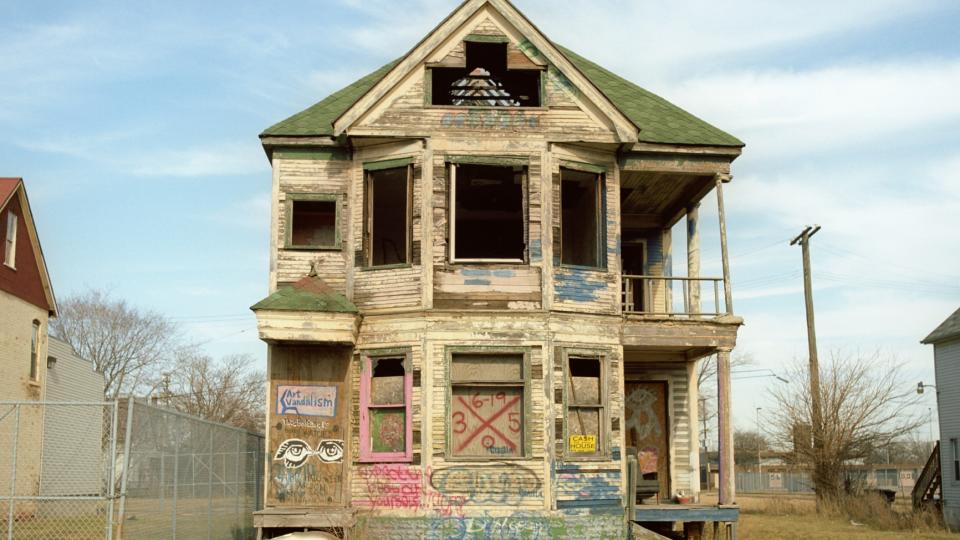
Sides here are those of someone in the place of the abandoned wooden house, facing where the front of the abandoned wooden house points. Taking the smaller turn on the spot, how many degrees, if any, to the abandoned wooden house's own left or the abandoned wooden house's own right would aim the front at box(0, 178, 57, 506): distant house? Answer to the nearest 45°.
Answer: approximately 135° to the abandoned wooden house's own right

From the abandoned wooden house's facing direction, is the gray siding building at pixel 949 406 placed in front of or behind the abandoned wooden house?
behind

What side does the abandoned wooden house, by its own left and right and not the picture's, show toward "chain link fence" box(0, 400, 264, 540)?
right

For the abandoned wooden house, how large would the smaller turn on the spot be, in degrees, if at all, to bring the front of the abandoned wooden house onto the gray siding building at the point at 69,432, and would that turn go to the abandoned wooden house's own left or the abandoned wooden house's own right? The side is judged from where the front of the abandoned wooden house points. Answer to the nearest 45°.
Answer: approximately 135° to the abandoned wooden house's own right

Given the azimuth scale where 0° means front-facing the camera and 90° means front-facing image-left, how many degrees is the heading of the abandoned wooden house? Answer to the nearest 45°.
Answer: approximately 0°

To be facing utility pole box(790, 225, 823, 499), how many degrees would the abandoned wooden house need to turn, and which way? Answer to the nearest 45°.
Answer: approximately 135° to its left

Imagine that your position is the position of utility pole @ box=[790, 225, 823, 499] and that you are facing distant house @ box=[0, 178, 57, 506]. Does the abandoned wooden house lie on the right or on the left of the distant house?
left
